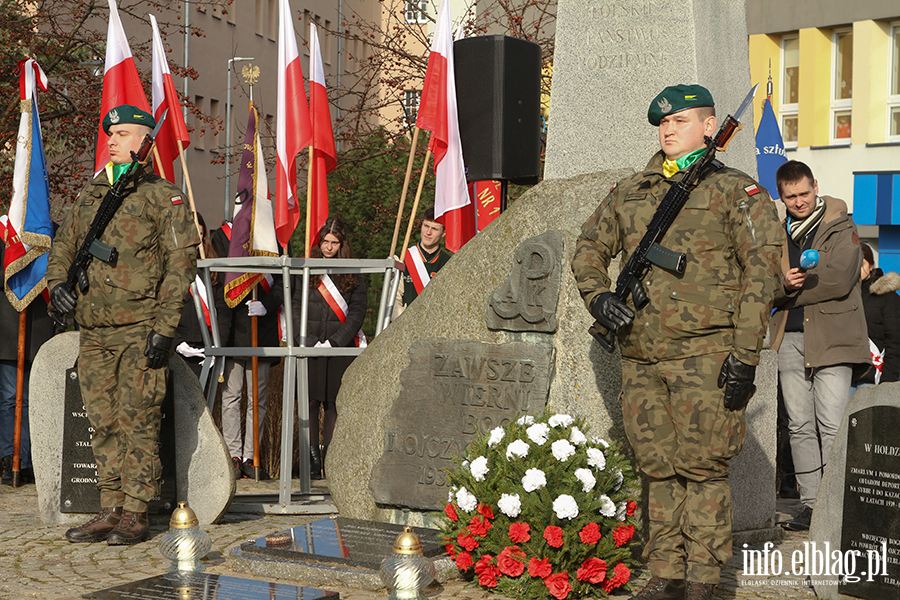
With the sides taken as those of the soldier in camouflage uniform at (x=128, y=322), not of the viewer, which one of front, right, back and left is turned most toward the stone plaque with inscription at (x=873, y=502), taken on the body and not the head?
left

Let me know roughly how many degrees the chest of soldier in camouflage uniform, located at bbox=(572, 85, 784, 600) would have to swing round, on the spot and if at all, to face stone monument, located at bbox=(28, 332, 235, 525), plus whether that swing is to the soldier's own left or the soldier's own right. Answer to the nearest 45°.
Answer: approximately 90° to the soldier's own right

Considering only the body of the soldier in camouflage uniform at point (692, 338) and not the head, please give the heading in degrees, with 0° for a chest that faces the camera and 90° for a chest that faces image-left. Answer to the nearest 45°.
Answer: approximately 45°

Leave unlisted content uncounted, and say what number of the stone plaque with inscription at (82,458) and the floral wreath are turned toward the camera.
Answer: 2

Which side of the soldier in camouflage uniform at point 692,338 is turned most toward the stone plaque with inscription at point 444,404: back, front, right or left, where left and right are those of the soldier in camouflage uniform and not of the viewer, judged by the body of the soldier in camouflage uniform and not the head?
right

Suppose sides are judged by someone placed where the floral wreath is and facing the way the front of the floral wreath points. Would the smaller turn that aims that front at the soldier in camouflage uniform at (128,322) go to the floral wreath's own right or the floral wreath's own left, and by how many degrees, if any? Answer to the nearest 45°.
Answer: approximately 135° to the floral wreath's own right

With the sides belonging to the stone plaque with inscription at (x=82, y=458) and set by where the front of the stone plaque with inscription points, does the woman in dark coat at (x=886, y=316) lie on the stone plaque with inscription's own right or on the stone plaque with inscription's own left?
on the stone plaque with inscription's own left

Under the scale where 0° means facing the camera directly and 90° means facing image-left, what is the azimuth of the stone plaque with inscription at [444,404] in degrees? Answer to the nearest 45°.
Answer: approximately 0°

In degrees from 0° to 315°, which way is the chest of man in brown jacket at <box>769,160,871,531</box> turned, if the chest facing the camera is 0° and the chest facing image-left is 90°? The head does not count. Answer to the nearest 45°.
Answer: approximately 45°
